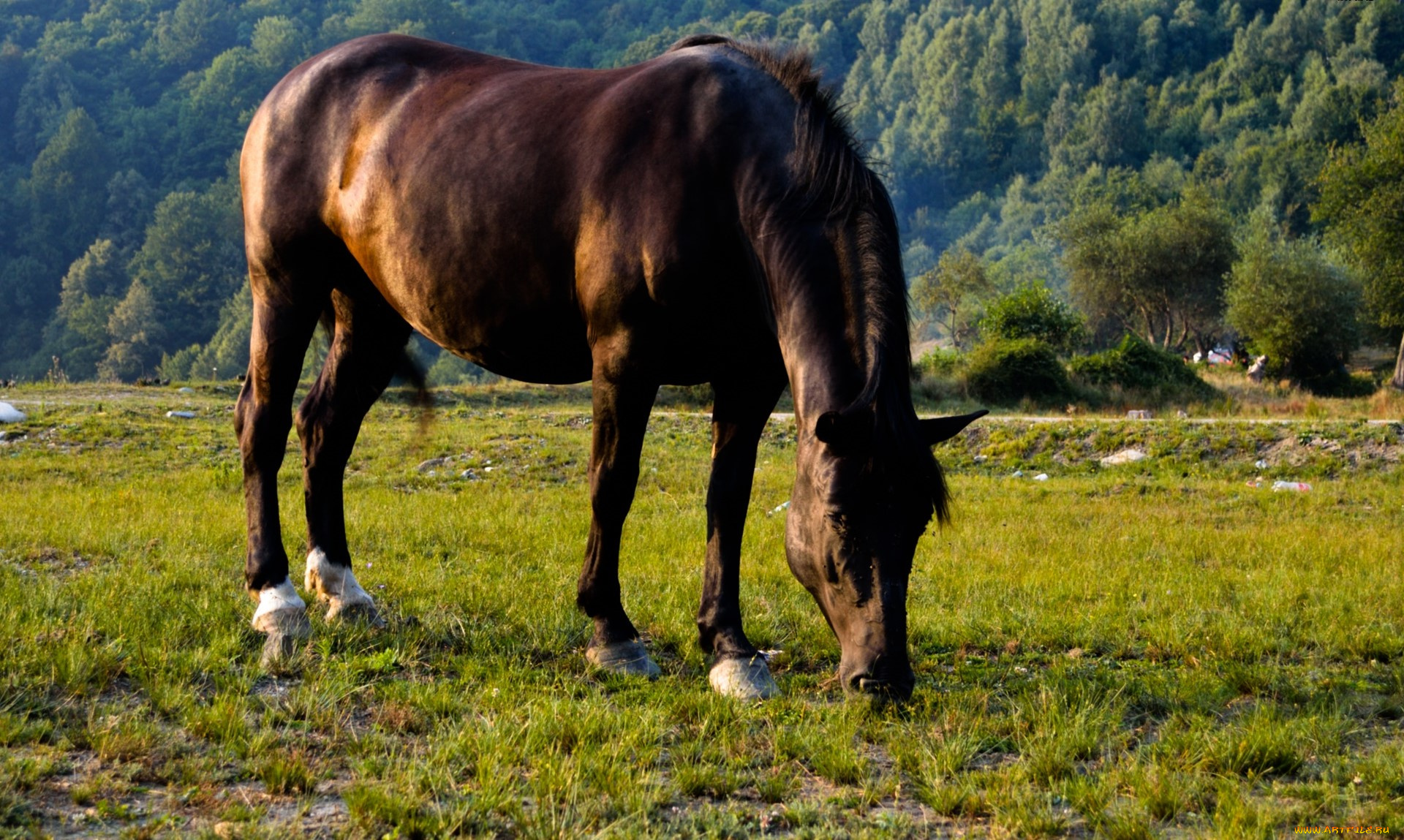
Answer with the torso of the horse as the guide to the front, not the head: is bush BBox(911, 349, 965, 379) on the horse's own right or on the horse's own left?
on the horse's own left

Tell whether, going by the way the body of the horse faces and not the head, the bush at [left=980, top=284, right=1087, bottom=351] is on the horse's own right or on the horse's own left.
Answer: on the horse's own left

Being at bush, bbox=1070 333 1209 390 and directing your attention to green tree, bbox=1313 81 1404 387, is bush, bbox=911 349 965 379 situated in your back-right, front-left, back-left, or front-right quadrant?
back-left

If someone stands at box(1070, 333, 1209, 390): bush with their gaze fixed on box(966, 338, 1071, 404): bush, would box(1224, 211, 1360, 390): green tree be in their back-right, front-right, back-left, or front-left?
back-right

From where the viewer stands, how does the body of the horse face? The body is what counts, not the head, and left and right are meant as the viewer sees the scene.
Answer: facing the viewer and to the right of the viewer

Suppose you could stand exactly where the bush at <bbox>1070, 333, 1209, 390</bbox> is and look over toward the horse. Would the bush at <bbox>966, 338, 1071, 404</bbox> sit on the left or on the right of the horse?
right
